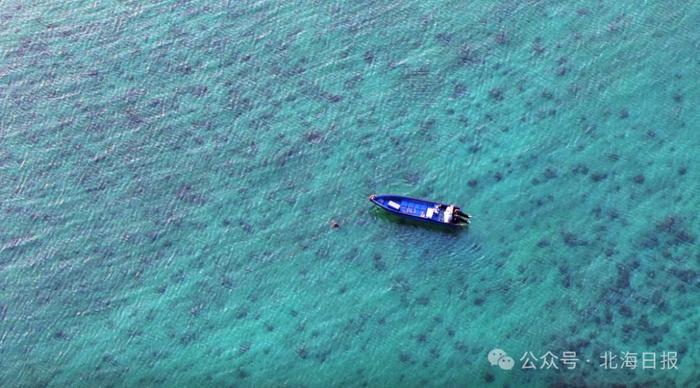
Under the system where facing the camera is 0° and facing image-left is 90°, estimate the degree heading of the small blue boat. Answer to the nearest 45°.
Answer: approximately 90°
